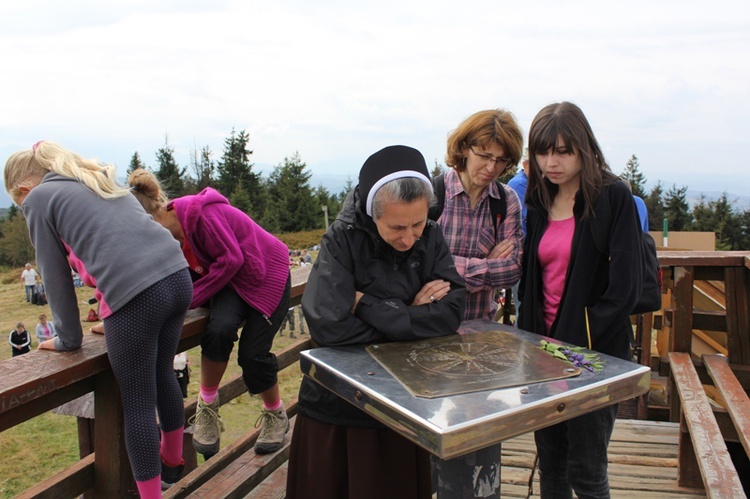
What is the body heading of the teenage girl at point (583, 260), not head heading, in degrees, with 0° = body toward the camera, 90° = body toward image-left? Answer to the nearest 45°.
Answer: approximately 45°

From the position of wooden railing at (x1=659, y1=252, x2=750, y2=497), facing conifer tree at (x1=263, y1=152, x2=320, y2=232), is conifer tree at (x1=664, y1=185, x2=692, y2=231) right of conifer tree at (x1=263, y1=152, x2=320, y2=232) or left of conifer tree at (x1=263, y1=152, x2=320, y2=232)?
right

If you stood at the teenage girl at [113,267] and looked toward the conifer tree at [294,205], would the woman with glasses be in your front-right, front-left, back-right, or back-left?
front-right

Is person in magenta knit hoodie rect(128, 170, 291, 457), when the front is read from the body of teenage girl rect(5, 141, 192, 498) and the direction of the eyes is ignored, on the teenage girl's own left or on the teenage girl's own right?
on the teenage girl's own right

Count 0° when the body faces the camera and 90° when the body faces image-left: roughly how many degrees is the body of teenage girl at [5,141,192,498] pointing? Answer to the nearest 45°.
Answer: approximately 135°

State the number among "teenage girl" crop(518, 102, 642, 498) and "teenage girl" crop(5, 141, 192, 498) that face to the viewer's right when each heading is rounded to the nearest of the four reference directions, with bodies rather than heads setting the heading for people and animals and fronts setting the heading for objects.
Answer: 0

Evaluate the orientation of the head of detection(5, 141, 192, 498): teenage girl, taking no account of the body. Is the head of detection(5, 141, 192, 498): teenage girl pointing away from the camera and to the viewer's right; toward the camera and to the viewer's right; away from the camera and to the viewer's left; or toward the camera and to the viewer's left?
away from the camera and to the viewer's left

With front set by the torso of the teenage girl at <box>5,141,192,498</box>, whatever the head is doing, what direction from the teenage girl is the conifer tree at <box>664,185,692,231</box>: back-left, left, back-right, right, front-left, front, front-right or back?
right

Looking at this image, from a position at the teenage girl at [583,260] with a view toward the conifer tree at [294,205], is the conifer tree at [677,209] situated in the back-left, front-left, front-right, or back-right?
front-right

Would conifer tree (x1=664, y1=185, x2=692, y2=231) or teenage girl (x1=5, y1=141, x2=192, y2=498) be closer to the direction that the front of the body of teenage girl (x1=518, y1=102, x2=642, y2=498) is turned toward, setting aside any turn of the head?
the teenage girl
